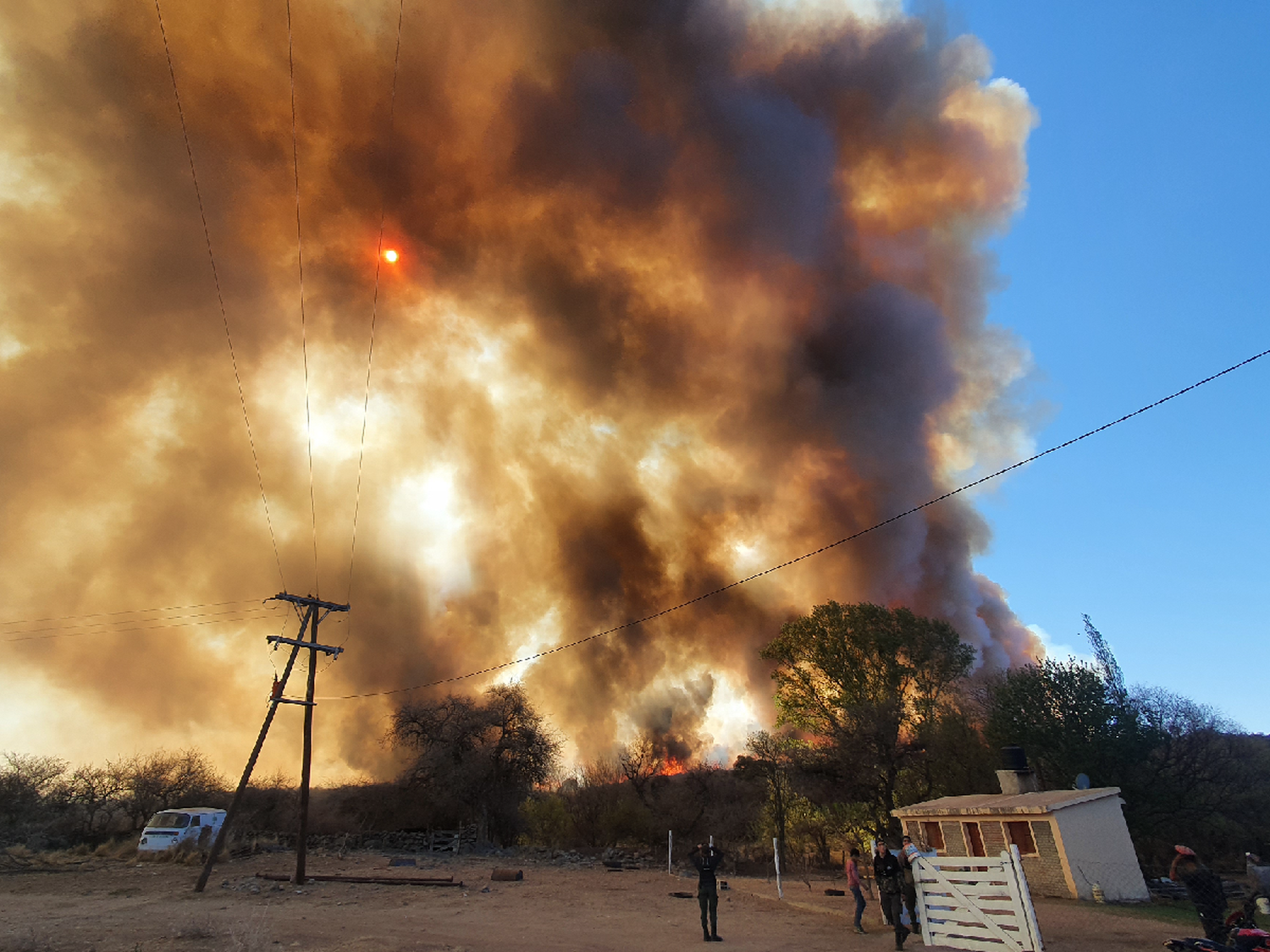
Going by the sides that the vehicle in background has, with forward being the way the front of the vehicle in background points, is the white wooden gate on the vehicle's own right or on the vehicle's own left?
on the vehicle's own left

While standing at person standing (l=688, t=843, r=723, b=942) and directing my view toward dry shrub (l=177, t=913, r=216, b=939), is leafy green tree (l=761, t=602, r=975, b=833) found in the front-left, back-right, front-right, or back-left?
back-right

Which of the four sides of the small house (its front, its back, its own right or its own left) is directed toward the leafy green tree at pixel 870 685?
right

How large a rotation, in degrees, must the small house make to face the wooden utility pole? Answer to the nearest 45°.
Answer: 0° — it already faces it

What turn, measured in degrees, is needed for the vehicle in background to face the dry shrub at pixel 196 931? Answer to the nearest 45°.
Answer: approximately 45° to its left

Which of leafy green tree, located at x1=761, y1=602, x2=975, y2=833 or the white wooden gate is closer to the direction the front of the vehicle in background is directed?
the white wooden gate

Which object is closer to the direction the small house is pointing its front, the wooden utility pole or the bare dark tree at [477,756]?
the wooden utility pole

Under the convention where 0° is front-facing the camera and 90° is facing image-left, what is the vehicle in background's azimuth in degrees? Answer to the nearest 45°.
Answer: approximately 45°

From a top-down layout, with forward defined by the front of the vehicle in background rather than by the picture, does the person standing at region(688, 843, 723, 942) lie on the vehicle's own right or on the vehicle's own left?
on the vehicle's own left

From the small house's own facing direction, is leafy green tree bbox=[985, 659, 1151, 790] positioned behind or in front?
behind

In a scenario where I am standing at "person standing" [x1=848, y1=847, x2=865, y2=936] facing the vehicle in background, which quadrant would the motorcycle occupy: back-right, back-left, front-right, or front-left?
back-left
